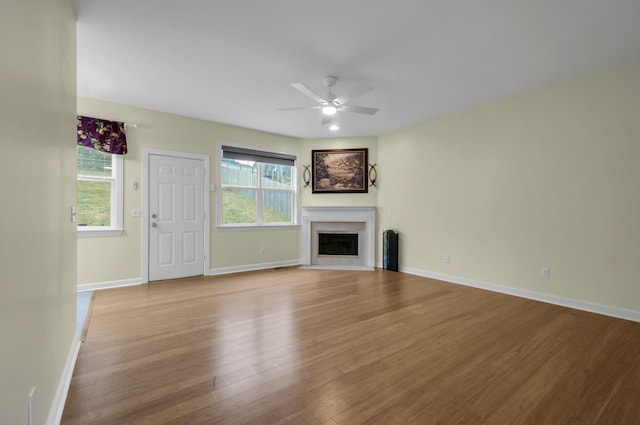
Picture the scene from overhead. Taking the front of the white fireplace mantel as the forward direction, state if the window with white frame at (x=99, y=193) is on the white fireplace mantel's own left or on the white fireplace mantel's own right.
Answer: on the white fireplace mantel's own right

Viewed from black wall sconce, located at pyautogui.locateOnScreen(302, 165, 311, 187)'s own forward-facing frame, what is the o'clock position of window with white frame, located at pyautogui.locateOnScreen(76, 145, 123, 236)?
The window with white frame is roughly at 2 o'clock from the black wall sconce.

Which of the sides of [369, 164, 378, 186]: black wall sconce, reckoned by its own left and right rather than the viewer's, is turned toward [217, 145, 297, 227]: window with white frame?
right

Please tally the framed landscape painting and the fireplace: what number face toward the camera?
2

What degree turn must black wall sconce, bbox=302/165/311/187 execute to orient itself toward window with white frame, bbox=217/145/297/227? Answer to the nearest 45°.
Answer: approximately 90° to its right

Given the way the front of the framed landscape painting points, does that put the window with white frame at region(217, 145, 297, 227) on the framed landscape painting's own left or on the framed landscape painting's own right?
on the framed landscape painting's own right

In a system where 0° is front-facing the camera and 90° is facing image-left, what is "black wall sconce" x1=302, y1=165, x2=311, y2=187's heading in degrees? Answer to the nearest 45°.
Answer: approximately 0°

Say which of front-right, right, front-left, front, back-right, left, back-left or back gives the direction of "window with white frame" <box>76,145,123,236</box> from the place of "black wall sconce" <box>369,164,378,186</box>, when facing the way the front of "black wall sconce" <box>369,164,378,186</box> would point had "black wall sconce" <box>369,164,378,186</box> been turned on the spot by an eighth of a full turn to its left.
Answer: right

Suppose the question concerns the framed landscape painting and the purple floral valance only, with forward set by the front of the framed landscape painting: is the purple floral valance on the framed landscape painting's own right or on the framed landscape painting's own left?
on the framed landscape painting's own right

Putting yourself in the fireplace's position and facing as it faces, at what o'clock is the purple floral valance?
The purple floral valance is roughly at 2 o'clock from the fireplace.
